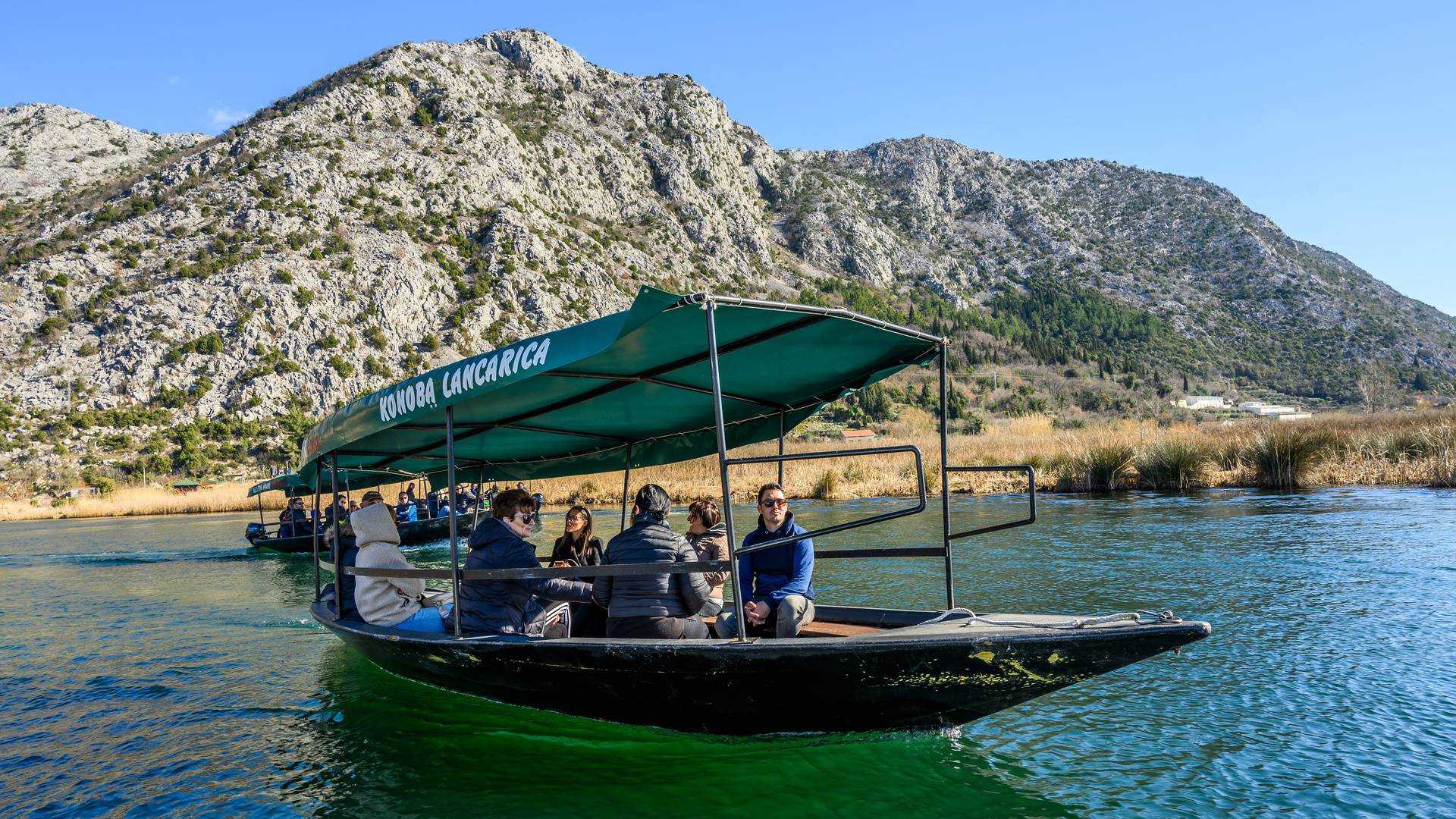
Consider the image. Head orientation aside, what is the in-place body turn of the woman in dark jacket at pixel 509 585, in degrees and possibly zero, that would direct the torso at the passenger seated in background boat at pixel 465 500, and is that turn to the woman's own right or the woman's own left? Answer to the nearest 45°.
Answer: approximately 45° to the woman's own left

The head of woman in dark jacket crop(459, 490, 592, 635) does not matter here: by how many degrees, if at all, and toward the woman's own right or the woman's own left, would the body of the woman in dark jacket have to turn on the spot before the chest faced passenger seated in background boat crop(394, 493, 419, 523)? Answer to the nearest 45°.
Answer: approximately 45° to the woman's own left

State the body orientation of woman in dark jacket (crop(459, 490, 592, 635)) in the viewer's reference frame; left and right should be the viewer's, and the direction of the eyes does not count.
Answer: facing away from the viewer and to the right of the viewer

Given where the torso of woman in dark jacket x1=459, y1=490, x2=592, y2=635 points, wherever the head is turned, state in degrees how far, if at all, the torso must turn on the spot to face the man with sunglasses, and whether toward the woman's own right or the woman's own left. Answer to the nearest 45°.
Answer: approximately 45° to the woman's own right

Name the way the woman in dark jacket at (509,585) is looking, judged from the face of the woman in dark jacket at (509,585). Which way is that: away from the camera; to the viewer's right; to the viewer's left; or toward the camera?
to the viewer's right

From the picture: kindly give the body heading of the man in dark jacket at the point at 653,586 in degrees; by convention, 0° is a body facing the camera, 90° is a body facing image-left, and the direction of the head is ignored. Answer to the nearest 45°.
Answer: approximately 180°

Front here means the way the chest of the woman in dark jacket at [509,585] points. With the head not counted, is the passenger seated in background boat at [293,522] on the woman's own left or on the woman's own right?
on the woman's own left
